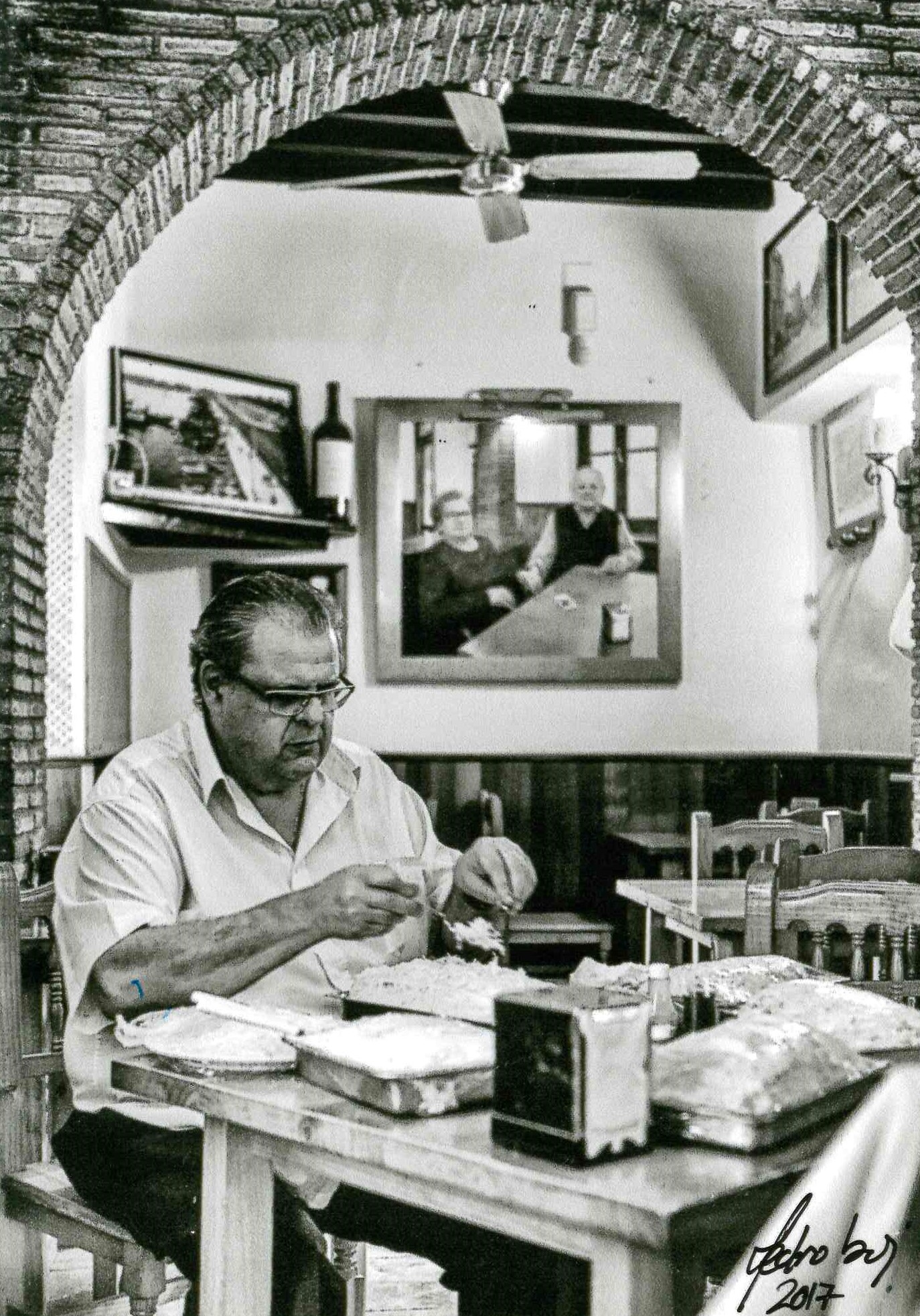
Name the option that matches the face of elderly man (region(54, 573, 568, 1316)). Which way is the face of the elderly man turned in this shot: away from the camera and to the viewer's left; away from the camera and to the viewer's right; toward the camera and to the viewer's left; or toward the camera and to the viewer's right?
toward the camera and to the viewer's right

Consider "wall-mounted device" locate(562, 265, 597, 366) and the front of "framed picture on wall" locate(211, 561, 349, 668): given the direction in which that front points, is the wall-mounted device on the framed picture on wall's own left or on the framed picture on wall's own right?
on the framed picture on wall's own left

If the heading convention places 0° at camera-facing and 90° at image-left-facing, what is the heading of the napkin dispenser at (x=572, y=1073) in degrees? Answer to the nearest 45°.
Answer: approximately 315°

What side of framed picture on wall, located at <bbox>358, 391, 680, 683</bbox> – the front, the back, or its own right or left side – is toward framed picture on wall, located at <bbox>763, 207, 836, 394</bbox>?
left

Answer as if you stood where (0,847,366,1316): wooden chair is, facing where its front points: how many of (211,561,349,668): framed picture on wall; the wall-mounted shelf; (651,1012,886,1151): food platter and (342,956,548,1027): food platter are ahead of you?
2

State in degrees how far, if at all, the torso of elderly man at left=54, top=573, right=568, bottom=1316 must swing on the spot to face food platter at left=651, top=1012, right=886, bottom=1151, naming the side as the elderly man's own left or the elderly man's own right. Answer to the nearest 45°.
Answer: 0° — they already face it

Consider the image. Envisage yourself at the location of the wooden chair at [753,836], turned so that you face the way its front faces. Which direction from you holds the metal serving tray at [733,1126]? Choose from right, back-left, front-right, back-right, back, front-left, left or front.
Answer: back

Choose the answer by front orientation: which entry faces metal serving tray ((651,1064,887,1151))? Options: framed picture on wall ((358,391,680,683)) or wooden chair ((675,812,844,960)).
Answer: the framed picture on wall

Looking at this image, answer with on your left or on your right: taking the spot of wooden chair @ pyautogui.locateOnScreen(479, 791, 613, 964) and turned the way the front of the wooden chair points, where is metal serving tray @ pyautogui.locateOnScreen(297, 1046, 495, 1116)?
on your right

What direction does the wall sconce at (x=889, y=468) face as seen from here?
to the viewer's left
